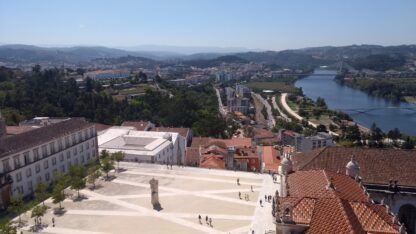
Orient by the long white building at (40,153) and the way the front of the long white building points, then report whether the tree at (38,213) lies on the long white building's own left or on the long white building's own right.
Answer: on the long white building's own right

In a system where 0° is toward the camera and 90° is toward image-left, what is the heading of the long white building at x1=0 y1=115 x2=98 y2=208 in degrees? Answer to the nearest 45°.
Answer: approximately 315°

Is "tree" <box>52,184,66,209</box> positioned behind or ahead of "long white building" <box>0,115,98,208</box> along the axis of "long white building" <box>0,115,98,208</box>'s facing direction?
ahead

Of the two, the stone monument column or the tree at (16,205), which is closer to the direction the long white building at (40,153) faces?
the stone monument column

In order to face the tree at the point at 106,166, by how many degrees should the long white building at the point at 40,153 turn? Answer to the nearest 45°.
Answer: approximately 45° to its left

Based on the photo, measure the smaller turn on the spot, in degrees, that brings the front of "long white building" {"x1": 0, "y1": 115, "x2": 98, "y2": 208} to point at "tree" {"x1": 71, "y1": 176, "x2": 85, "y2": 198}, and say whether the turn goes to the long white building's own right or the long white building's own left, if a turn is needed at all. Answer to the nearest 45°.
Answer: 0° — it already faces it

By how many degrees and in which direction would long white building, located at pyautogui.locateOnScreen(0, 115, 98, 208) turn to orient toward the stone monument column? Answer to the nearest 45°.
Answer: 0° — it already faces it

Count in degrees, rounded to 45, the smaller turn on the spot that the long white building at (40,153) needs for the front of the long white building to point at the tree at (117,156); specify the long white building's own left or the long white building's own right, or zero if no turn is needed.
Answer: approximately 45° to the long white building's own left

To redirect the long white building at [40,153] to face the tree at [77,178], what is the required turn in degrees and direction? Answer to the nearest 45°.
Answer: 0° — it already faces it

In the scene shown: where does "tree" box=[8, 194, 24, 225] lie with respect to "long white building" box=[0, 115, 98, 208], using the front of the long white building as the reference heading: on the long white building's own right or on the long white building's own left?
on the long white building's own right
